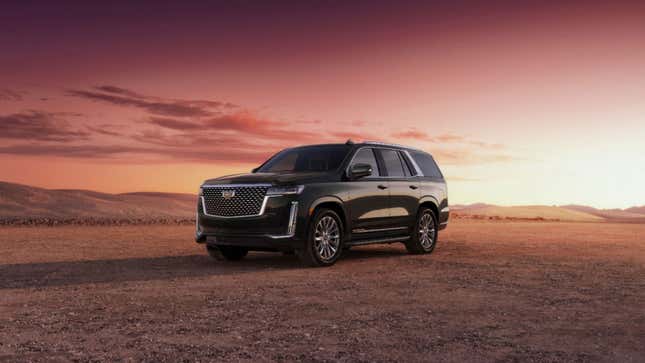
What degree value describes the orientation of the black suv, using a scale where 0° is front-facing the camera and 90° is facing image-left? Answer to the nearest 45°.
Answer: approximately 45°
